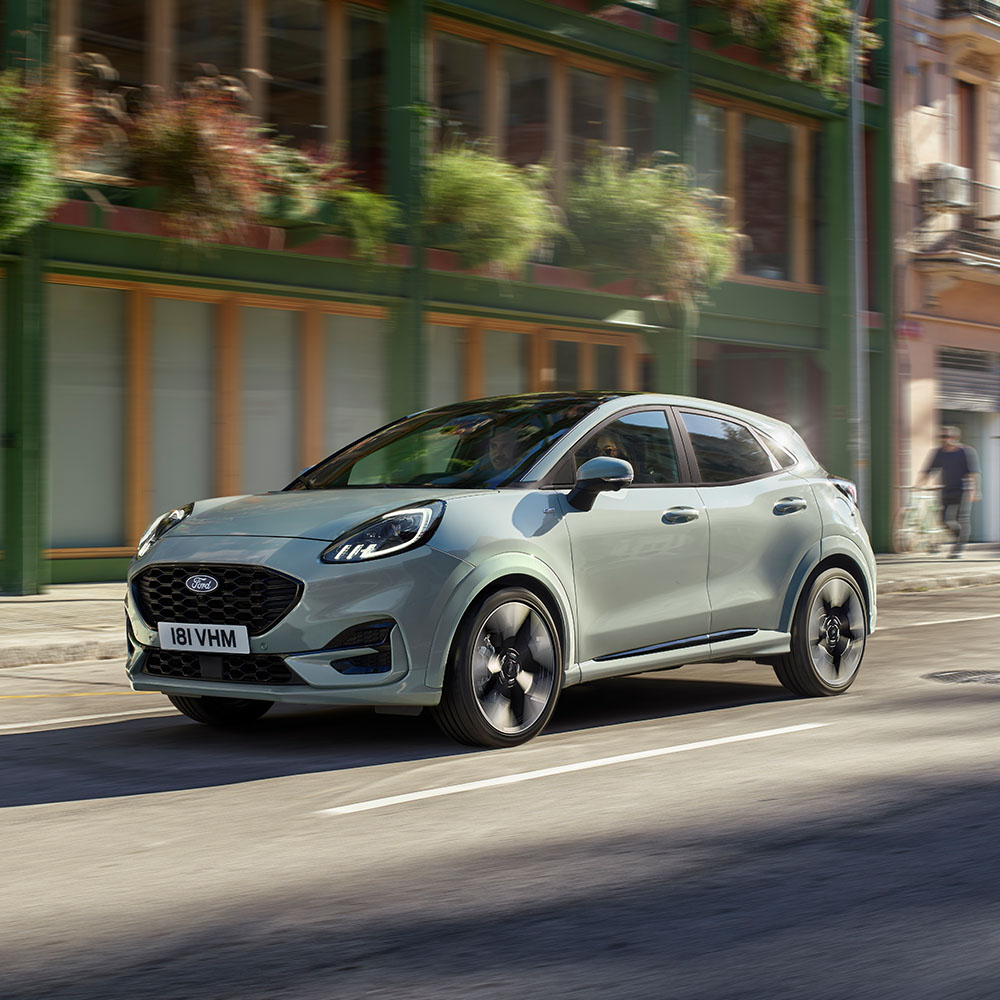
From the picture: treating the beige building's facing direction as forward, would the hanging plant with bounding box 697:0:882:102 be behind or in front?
in front
